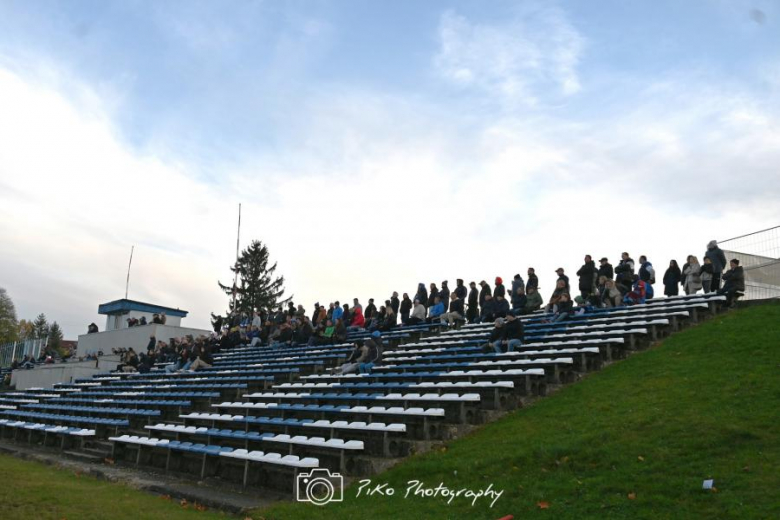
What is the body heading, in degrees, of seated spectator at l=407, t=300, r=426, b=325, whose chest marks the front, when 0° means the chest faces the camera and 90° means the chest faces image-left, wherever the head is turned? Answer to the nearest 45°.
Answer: approximately 90°

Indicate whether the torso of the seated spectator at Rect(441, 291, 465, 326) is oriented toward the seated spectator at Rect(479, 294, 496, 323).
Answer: no

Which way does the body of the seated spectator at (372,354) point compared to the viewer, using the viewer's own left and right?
facing to the left of the viewer

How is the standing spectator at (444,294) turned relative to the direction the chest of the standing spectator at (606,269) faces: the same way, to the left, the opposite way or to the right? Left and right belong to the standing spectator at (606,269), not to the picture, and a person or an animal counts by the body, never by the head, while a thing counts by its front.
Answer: the same way

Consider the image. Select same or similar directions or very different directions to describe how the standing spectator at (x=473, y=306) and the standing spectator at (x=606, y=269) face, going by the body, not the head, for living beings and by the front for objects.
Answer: same or similar directions

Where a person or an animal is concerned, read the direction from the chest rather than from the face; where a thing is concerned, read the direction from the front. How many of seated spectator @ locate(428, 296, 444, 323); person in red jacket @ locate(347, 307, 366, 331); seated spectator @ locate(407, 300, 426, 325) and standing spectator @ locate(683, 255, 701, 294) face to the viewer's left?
4

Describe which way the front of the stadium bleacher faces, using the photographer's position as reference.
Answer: facing the viewer and to the left of the viewer

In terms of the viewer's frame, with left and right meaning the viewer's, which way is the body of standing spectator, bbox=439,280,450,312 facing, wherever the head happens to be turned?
facing to the left of the viewer

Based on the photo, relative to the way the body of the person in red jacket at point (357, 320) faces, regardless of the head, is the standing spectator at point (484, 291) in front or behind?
behind

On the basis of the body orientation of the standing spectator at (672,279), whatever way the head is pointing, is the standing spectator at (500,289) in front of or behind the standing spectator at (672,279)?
in front

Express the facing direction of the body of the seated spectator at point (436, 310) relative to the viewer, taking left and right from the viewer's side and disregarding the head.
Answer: facing to the left of the viewer

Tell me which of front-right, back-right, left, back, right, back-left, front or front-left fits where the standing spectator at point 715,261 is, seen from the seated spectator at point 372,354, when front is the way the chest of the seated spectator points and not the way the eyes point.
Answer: back

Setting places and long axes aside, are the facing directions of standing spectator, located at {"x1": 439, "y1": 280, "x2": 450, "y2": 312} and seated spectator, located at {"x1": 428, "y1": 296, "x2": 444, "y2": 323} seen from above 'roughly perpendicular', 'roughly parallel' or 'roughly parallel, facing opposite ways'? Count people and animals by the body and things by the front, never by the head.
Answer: roughly parallel

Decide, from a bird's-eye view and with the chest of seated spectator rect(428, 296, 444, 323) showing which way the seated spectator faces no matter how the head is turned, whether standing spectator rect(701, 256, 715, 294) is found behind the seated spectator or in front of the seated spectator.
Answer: behind
